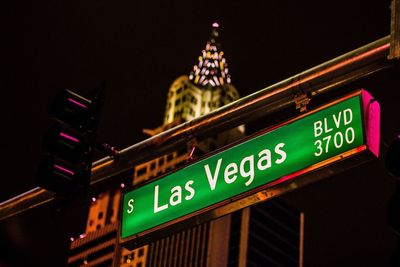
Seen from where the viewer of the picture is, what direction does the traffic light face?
facing to the left of the viewer

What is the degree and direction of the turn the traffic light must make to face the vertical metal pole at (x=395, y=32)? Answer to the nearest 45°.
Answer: approximately 135° to its left

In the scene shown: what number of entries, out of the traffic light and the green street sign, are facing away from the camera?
0

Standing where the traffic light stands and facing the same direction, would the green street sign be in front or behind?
behind

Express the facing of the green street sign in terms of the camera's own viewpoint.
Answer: facing the viewer and to the left of the viewer

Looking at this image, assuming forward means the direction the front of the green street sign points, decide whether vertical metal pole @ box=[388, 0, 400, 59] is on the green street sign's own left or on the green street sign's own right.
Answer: on the green street sign's own left
